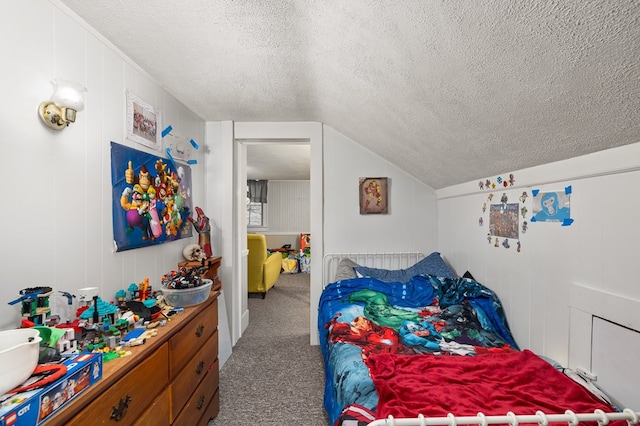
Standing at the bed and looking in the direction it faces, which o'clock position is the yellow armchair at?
The yellow armchair is roughly at 4 o'clock from the bed.

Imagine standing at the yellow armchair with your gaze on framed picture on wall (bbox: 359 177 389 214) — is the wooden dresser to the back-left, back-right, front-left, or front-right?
front-right

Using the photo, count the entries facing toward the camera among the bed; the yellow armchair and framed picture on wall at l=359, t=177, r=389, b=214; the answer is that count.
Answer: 2

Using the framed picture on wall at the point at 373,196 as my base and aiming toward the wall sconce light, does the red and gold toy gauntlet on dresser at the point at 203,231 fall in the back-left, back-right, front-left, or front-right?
front-right

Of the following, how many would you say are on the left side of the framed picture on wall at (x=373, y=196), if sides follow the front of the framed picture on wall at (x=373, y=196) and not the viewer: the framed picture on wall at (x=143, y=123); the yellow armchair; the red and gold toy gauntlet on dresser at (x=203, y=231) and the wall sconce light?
0

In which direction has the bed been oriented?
toward the camera

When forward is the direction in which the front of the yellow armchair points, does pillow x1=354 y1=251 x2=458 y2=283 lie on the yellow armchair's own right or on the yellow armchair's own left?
on the yellow armchair's own right

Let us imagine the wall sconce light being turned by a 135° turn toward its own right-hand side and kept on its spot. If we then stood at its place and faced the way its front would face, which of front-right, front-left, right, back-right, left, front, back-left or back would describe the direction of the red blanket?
back-left

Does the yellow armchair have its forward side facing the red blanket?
no

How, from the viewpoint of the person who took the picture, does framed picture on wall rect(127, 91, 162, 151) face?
facing the viewer and to the right of the viewer

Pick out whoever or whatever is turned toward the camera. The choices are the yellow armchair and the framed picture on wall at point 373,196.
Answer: the framed picture on wall

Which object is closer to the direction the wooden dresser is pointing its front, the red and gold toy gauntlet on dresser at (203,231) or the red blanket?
the red blanket

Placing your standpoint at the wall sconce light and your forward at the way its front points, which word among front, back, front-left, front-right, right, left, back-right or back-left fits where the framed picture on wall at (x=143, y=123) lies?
left

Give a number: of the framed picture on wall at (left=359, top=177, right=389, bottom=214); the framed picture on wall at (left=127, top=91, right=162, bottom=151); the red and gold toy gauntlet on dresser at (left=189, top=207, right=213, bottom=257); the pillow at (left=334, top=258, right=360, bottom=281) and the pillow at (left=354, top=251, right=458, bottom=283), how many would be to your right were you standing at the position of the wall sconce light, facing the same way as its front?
0

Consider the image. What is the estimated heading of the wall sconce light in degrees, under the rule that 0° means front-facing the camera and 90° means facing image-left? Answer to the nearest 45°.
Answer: approximately 315°

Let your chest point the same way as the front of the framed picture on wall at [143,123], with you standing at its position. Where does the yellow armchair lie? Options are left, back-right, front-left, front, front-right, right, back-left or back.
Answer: left

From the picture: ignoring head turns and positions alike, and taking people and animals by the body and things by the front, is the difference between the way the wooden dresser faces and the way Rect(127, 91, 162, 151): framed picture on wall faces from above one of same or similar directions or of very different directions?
same or similar directions

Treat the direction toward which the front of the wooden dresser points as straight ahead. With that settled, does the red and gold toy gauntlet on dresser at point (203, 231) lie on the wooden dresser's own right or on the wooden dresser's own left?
on the wooden dresser's own left

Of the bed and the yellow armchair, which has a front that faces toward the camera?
the bed

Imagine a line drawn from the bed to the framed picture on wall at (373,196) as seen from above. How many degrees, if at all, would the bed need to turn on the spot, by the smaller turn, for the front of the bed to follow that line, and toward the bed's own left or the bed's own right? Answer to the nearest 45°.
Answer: approximately 135° to the bed's own right
